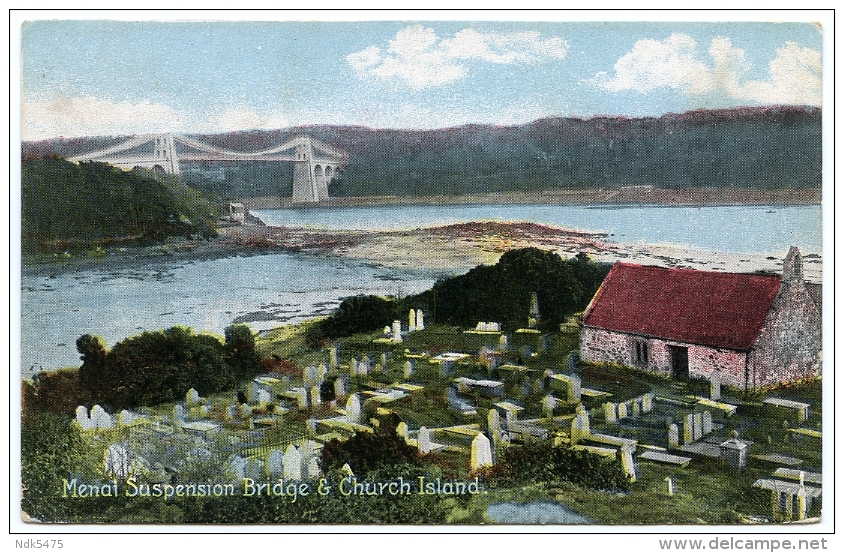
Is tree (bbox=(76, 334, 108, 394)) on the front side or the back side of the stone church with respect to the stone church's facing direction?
on the front side

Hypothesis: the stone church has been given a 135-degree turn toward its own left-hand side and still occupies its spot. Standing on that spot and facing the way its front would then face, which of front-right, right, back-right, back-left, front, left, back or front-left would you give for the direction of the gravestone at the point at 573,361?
back

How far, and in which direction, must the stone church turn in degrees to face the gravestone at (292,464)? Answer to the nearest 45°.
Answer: approximately 45° to its right

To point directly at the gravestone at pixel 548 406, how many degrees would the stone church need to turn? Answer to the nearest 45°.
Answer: approximately 45° to its right

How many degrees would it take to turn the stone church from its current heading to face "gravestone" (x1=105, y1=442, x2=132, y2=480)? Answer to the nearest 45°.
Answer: approximately 45° to its right

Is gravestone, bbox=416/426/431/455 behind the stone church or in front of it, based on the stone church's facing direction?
in front

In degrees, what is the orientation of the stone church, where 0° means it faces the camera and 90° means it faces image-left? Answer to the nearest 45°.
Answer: approximately 45°

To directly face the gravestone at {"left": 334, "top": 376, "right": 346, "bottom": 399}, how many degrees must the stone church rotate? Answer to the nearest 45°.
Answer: approximately 45° to its right
